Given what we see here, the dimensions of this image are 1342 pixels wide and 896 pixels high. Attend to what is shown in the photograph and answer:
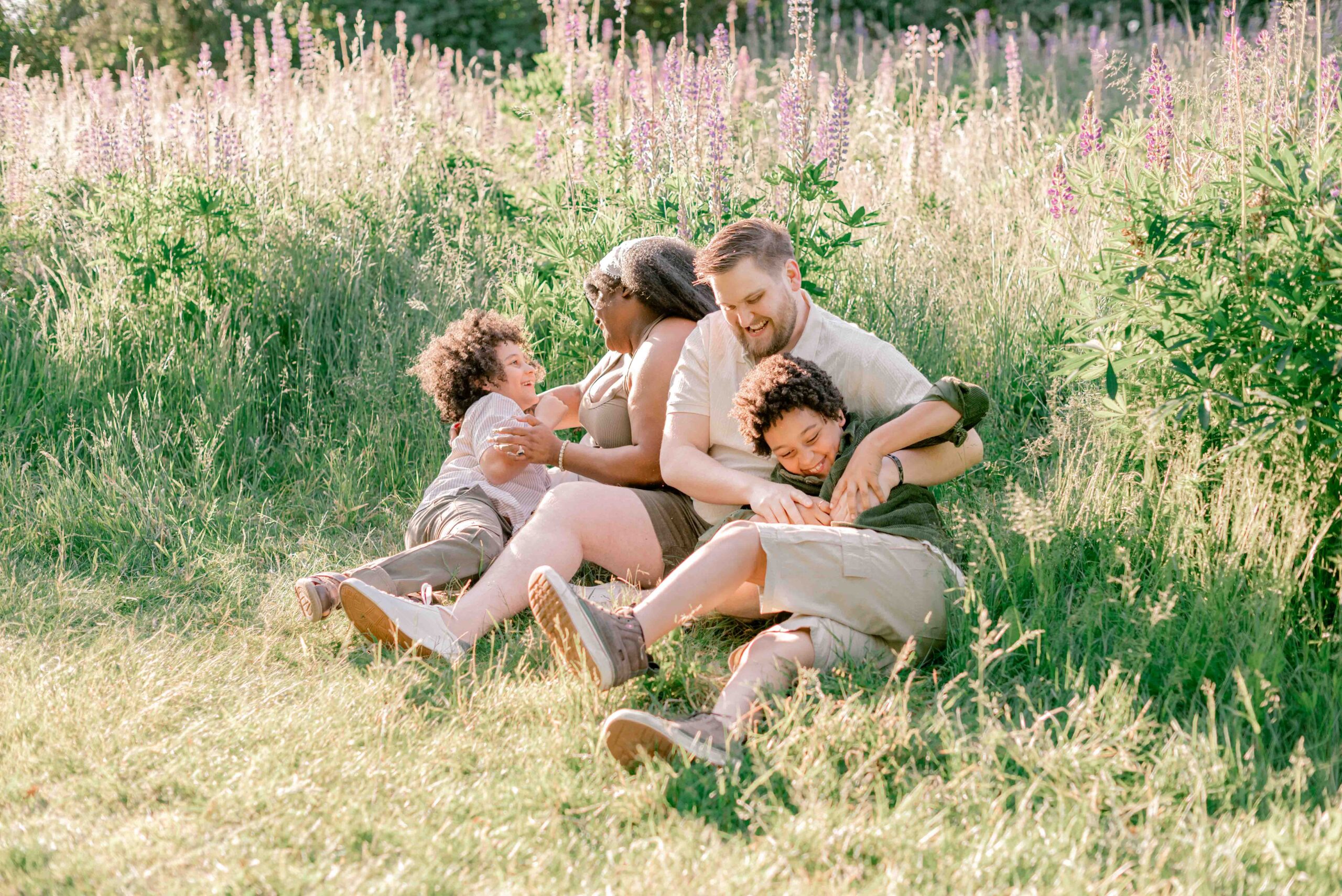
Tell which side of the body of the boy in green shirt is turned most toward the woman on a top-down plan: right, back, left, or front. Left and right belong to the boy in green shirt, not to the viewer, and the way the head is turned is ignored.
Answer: right

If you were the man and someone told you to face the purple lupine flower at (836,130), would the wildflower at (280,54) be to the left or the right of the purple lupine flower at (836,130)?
left

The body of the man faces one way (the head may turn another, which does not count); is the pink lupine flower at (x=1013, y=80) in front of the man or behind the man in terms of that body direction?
behind

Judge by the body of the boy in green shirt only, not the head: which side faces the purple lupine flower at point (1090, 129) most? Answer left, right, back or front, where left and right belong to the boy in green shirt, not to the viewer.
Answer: back

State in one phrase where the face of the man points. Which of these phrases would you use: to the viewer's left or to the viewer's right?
to the viewer's left

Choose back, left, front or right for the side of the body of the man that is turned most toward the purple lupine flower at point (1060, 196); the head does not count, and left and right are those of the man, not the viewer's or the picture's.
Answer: back

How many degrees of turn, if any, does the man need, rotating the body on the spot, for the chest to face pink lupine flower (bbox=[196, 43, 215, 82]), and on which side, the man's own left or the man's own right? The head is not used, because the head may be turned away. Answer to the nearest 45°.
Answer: approximately 90° to the man's own right
